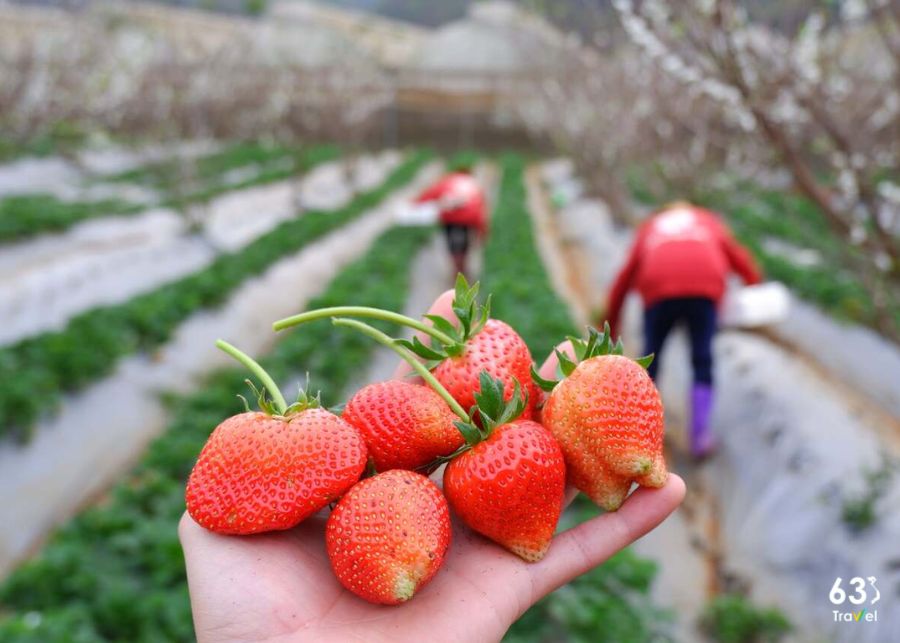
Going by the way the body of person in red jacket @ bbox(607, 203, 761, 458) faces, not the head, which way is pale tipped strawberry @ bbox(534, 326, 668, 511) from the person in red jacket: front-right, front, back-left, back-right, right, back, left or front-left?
back

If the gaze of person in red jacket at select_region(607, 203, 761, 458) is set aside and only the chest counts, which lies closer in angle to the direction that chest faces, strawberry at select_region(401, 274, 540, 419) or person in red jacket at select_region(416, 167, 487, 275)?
the person in red jacket

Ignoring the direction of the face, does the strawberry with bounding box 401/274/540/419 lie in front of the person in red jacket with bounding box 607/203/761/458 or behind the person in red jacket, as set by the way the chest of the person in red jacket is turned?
behind

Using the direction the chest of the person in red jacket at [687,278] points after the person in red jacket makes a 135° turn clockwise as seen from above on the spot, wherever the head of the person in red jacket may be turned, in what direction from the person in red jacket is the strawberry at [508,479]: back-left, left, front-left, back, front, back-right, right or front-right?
front-right

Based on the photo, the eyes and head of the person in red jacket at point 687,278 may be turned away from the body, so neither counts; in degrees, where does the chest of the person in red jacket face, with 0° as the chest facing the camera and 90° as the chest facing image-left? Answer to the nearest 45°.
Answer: approximately 180°

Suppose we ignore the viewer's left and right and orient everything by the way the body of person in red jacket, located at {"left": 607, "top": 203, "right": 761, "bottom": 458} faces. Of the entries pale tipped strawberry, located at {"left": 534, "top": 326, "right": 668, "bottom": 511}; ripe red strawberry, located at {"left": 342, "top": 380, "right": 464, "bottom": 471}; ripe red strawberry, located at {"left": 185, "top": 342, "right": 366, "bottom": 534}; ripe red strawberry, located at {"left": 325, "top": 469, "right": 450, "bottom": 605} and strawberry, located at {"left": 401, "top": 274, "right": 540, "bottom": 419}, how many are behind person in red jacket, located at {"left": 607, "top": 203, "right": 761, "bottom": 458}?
5

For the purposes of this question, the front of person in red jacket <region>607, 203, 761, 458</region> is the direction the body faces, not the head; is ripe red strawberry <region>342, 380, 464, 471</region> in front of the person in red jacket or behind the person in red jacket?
behind

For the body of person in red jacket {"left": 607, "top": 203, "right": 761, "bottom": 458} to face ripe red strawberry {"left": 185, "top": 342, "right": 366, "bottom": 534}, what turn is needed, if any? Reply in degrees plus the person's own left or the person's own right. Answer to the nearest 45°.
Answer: approximately 180°

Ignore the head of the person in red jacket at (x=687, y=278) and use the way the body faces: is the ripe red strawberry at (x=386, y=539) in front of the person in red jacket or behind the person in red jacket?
behind
